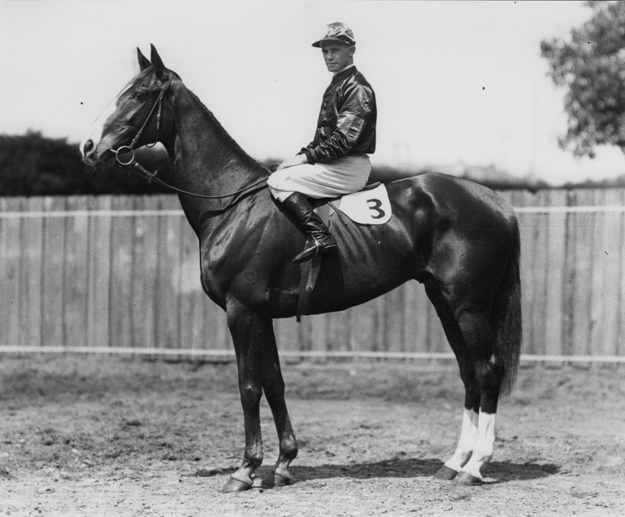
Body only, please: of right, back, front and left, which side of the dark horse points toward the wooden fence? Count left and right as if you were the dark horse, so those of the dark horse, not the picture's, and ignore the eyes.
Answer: right

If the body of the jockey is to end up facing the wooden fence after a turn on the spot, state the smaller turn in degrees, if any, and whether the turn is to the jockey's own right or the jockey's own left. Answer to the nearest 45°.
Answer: approximately 90° to the jockey's own right

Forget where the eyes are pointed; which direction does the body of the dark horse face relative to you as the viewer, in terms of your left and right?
facing to the left of the viewer

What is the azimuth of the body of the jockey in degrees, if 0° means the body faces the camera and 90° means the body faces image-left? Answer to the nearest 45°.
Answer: approximately 90°
